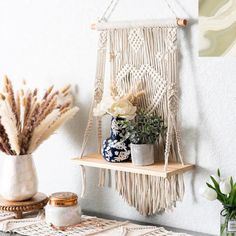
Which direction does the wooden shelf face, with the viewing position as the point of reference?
facing the viewer and to the left of the viewer

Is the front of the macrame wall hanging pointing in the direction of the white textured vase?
no
